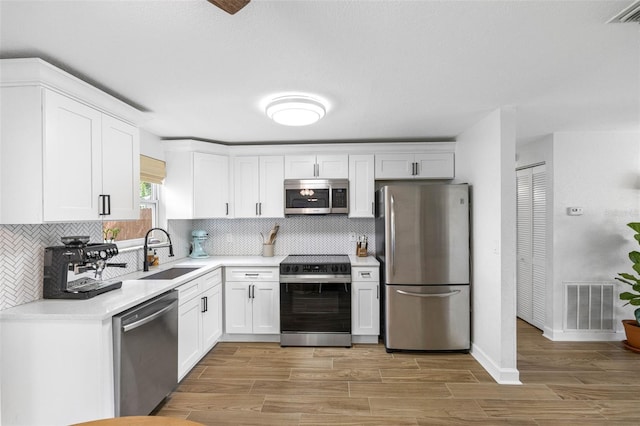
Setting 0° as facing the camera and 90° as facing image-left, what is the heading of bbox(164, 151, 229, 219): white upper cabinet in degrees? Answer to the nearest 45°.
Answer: approximately 315°

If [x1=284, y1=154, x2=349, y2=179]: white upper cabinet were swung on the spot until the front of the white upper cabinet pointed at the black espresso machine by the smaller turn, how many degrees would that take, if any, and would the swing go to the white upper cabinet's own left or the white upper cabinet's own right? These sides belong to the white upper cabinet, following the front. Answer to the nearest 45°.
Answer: approximately 45° to the white upper cabinet's own right

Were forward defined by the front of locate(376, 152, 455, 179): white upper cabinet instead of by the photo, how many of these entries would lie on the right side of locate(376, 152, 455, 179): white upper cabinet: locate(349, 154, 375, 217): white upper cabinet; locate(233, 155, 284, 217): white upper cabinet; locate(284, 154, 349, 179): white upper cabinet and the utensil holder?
4

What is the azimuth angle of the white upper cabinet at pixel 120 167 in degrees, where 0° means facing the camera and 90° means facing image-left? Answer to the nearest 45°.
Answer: approximately 315°

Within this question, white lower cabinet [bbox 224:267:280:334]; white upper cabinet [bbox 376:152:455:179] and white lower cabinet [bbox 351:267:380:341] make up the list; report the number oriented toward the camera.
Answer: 3

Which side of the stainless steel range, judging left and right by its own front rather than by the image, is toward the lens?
front

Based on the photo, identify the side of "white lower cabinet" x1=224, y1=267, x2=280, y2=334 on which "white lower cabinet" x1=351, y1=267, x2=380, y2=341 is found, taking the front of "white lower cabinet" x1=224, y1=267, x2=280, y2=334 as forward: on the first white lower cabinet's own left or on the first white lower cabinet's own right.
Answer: on the first white lower cabinet's own left

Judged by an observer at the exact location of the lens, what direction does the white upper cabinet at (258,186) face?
facing the viewer

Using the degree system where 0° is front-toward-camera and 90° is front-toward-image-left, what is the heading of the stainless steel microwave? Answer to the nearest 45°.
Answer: approximately 0°

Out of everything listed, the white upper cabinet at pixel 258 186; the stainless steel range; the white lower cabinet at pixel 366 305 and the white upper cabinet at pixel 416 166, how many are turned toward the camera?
4

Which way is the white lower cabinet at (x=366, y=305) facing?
toward the camera
